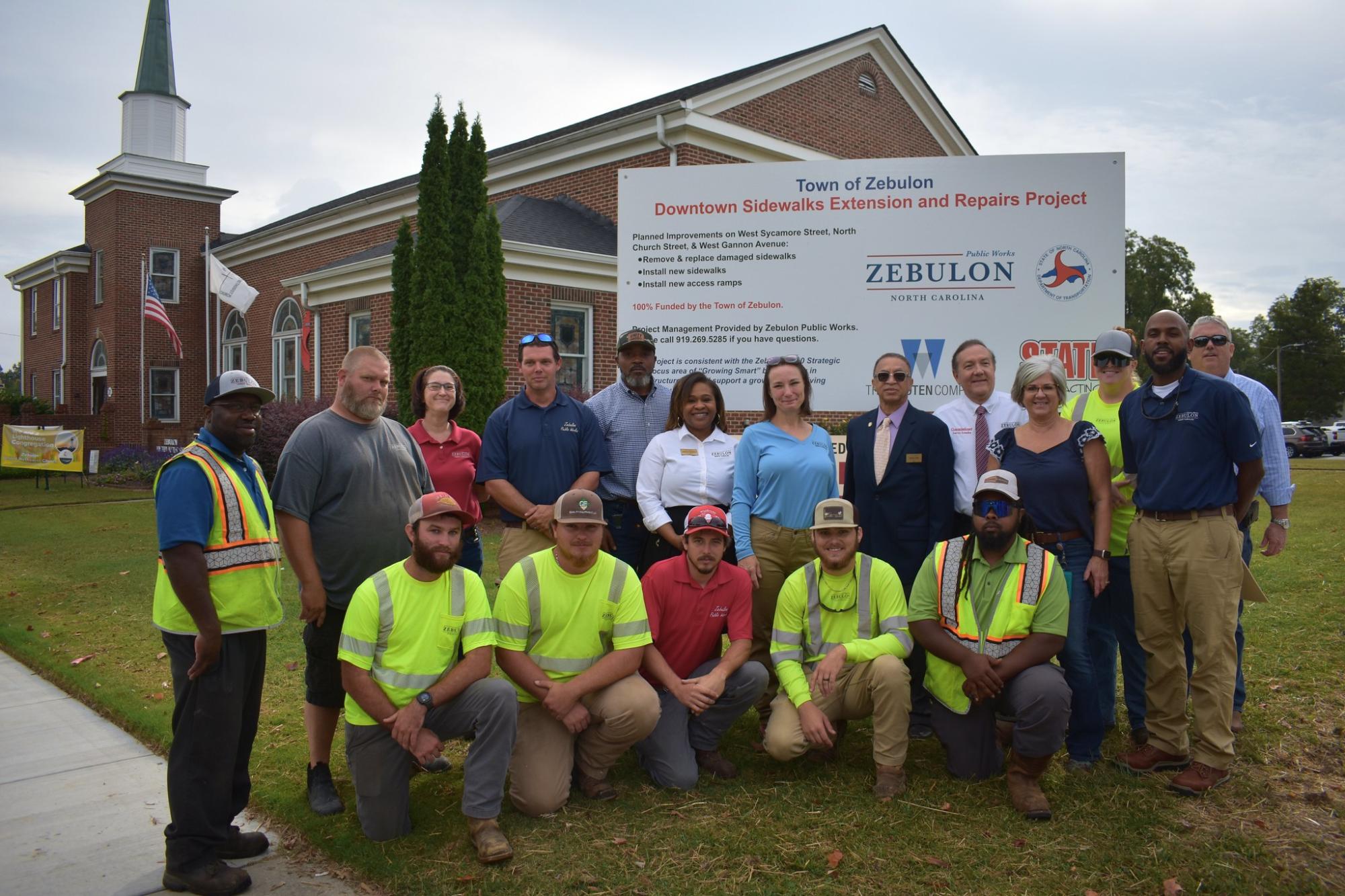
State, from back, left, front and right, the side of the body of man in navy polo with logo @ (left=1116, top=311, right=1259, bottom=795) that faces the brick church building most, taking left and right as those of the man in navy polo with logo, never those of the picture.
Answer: right

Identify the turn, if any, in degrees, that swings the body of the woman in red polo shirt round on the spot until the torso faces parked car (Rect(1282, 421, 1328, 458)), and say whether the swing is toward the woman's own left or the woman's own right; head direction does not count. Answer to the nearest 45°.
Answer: approximately 135° to the woman's own left

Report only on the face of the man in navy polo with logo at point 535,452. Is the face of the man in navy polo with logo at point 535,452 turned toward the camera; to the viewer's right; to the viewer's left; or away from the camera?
toward the camera

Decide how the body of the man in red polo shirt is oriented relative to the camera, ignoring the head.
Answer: toward the camera

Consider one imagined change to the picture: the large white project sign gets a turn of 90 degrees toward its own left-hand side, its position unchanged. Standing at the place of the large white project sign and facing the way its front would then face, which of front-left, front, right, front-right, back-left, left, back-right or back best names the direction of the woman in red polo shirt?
back-right

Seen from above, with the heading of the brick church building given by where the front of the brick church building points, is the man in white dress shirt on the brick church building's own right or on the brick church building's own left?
on the brick church building's own left

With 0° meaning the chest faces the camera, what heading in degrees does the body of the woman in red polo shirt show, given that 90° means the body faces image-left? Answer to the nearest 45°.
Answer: approximately 0°

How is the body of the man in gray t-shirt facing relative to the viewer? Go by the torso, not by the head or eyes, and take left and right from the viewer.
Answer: facing the viewer and to the right of the viewer

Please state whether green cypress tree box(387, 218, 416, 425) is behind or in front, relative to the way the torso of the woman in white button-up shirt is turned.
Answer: behind

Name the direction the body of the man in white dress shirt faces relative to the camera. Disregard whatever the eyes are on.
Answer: toward the camera

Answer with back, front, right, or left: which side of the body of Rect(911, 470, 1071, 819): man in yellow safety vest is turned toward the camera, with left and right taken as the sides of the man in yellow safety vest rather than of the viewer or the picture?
front
